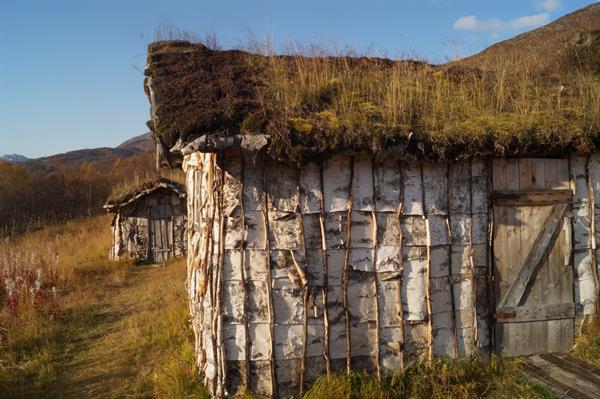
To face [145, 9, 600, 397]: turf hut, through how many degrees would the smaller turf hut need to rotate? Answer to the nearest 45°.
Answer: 0° — it already faces it

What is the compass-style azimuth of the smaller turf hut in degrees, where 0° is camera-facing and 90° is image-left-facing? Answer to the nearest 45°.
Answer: approximately 0°
